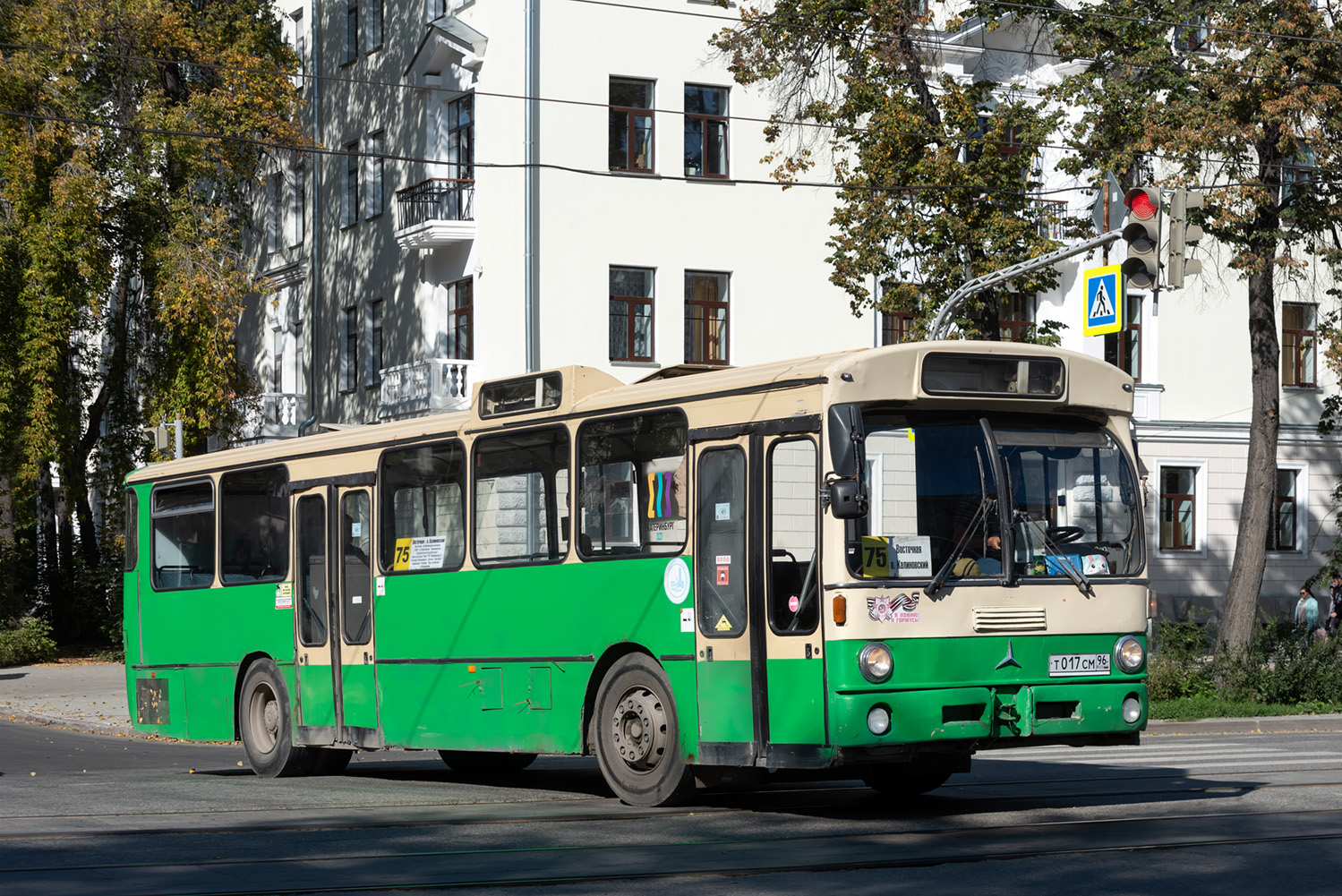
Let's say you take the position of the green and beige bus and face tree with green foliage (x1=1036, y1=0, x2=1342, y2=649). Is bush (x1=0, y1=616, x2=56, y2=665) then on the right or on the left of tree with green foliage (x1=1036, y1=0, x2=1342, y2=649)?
left

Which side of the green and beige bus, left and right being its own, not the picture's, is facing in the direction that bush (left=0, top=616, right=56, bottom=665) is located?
back

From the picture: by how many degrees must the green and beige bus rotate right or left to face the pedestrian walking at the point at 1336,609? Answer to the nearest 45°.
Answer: approximately 90° to its left

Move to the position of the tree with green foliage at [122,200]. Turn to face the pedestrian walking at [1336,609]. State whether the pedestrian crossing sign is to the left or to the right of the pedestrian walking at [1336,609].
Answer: right

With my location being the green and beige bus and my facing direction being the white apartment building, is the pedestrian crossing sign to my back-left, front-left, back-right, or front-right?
front-right

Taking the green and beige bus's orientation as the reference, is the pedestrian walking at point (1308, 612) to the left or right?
on its left

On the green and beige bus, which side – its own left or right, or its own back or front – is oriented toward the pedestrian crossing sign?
left

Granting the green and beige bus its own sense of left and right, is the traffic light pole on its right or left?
on its left

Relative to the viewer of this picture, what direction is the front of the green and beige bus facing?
facing the viewer and to the right of the viewer

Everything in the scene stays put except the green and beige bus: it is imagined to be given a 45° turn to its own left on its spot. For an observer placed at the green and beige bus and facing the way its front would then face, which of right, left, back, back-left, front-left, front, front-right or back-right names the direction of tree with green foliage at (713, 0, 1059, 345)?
left
